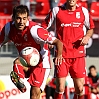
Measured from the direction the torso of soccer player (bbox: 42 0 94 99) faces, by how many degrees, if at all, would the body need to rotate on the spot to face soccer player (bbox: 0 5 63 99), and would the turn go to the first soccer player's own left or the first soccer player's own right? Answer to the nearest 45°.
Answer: approximately 45° to the first soccer player's own right

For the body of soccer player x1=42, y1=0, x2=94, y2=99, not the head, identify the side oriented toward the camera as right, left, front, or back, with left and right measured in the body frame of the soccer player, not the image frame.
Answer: front

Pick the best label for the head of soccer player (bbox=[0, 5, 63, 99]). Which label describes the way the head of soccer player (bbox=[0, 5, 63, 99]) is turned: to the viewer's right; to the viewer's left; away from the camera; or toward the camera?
toward the camera
